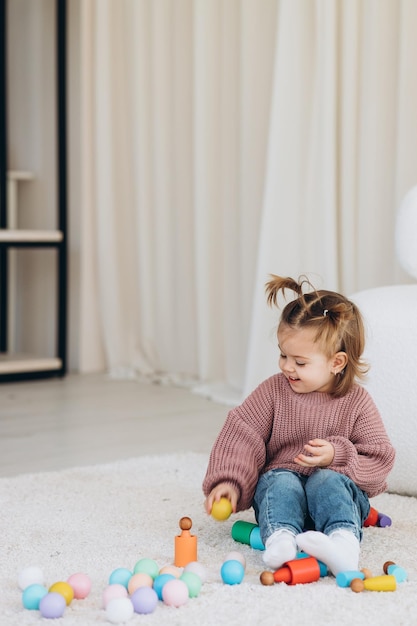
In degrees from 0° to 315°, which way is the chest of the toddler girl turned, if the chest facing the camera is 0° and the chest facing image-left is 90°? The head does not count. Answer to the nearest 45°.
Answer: approximately 0°
